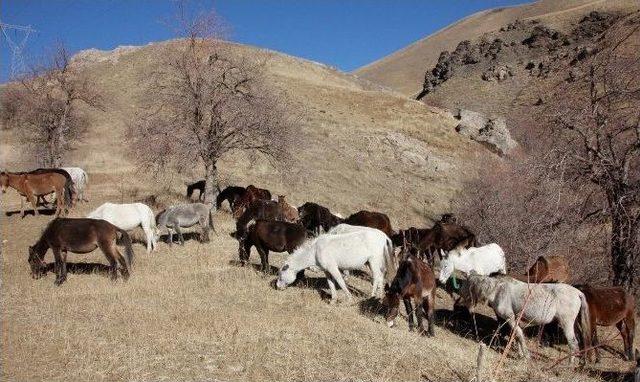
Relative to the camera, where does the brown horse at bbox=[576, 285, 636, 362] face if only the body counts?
to the viewer's left

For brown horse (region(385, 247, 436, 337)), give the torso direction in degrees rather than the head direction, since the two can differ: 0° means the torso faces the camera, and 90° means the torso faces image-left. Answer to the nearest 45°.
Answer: approximately 45°

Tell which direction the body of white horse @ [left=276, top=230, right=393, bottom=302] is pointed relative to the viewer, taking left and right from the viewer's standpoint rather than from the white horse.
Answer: facing to the left of the viewer

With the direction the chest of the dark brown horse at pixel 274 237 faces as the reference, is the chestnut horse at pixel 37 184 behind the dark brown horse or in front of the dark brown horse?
in front

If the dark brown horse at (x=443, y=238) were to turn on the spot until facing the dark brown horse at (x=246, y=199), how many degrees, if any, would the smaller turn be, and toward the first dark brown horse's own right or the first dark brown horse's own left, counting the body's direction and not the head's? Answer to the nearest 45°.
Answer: approximately 45° to the first dark brown horse's own right

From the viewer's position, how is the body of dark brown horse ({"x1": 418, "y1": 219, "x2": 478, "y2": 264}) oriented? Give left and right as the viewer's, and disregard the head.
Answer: facing to the left of the viewer

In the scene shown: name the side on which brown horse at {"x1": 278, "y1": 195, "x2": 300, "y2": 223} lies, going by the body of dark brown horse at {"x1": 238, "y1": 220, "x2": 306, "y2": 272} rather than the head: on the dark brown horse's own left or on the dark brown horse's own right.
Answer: on the dark brown horse's own right

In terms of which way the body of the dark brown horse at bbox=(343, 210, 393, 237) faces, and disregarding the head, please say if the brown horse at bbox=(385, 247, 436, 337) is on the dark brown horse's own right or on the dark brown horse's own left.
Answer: on the dark brown horse's own left

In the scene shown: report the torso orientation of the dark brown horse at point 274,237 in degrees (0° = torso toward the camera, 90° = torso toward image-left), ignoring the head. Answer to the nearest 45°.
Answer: approximately 90°

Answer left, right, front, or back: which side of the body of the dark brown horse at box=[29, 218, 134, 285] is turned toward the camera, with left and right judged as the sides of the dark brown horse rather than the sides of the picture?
left
